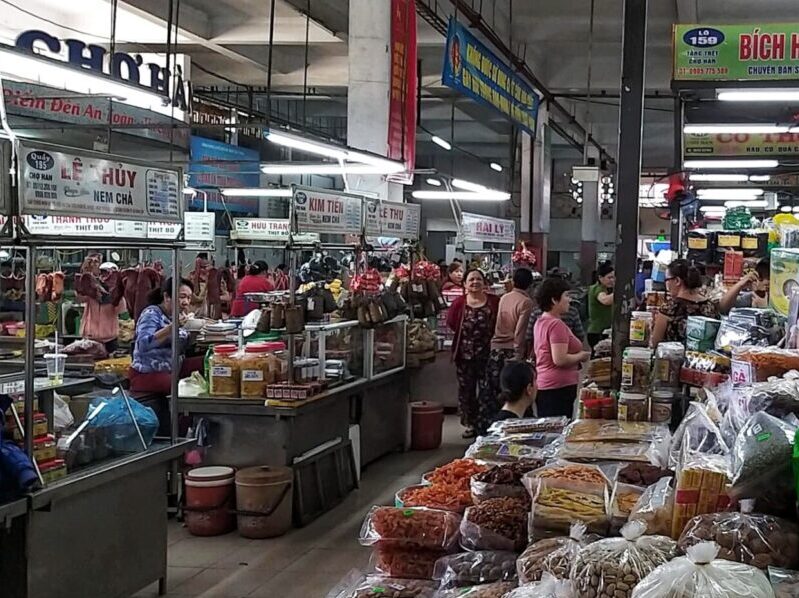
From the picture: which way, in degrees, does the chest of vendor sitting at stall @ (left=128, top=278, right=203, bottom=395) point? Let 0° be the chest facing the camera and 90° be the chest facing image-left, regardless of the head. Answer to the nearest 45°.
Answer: approximately 270°

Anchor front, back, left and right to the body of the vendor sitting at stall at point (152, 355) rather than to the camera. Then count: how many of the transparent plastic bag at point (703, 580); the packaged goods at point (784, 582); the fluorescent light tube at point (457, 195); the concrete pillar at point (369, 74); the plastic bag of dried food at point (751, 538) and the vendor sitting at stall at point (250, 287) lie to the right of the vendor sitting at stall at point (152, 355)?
3

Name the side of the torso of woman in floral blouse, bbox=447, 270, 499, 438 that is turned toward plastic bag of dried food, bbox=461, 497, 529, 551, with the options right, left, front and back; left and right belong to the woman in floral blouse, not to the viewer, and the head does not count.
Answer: front

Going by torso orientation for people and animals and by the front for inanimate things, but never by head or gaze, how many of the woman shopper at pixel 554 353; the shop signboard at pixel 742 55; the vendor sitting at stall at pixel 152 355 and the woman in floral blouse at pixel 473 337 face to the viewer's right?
2

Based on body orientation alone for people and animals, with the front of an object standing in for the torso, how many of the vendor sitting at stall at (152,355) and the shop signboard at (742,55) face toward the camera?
1

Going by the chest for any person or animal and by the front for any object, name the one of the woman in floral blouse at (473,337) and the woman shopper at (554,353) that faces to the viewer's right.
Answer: the woman shopper

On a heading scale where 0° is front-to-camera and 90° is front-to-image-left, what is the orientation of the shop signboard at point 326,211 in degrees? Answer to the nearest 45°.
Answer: approximately 315°

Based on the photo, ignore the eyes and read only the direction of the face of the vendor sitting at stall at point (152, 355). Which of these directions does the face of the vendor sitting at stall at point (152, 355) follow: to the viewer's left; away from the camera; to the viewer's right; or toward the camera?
to the viewer's right

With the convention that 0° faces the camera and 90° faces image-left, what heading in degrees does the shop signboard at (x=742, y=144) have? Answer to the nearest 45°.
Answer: approximately 0°
